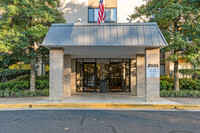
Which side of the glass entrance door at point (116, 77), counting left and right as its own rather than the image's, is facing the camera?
front

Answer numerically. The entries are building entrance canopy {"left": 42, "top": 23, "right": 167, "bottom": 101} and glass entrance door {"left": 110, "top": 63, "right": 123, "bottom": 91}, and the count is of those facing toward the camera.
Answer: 2

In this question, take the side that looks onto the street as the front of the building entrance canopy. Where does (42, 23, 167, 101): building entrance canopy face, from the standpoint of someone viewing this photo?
facing the viewer

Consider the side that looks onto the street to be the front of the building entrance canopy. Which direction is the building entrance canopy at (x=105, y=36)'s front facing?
toward the camera

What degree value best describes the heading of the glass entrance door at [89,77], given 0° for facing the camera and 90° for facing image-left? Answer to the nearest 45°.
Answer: approximately 0°

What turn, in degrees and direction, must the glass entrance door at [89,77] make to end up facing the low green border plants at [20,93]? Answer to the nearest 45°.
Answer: approximately 45° to its right

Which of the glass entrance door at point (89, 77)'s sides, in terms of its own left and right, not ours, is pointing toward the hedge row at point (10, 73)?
right
